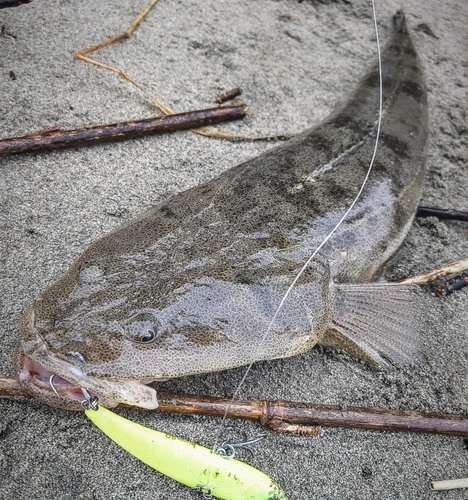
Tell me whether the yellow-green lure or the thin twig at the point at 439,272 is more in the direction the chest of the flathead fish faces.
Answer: the yellow-green lure

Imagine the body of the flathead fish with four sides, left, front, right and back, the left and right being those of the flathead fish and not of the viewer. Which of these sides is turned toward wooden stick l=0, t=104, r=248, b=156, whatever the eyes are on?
right

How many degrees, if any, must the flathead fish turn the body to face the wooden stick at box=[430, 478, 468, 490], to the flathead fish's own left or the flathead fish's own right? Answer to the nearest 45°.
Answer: approximately 90° to the flathead fish's own left

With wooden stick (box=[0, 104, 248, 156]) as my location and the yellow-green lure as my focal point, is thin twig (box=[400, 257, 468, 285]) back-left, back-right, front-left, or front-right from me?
front-left

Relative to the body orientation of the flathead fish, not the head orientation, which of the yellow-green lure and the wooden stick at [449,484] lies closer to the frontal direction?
the yellow-green lure

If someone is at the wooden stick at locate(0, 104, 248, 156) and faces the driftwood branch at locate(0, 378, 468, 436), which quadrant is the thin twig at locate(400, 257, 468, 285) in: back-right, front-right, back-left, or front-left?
front-left

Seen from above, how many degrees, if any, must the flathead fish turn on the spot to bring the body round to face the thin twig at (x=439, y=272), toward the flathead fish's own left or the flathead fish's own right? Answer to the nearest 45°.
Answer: approximately 180°

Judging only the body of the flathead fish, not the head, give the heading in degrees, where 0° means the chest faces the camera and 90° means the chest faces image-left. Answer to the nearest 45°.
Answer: approximately 45°
